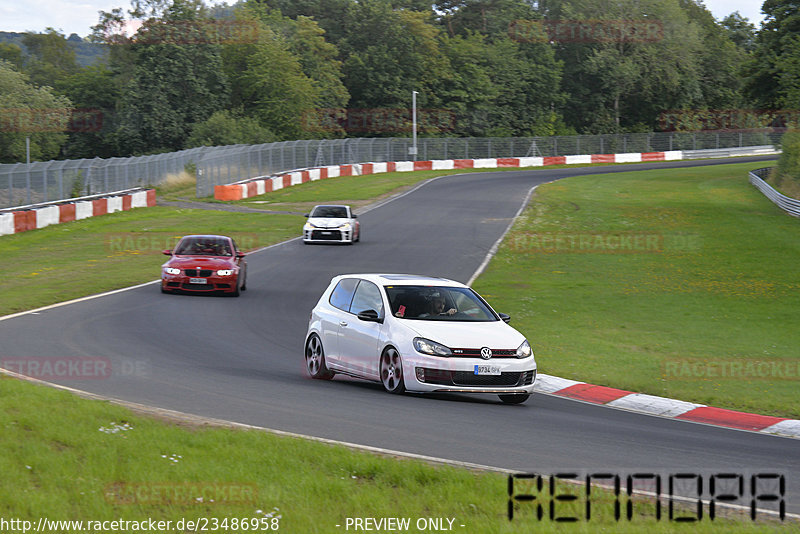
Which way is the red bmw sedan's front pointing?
toward the camera

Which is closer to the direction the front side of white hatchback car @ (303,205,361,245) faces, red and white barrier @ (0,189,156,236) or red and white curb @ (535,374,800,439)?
the red and white curb

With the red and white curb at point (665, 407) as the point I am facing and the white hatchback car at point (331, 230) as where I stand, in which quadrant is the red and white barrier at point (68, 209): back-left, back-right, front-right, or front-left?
back-right

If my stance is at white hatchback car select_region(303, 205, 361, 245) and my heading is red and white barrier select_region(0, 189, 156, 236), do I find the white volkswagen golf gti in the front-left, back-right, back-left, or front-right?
back-left

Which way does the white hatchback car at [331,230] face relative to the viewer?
toward the camera

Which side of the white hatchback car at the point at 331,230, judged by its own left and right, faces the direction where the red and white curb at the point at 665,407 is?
front

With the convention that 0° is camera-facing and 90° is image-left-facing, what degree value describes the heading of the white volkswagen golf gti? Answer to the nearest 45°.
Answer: approximately 315°

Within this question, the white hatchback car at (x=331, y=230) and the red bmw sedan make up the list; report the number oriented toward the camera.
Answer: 2

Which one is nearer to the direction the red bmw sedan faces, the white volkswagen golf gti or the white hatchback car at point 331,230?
the white volkswagen golf gti

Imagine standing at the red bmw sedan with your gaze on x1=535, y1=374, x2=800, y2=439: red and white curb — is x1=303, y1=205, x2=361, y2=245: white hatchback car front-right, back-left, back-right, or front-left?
back-left

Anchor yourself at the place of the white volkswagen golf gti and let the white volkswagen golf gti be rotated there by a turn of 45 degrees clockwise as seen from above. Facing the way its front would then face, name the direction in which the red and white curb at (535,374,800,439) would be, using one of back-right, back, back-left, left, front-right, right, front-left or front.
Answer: left
